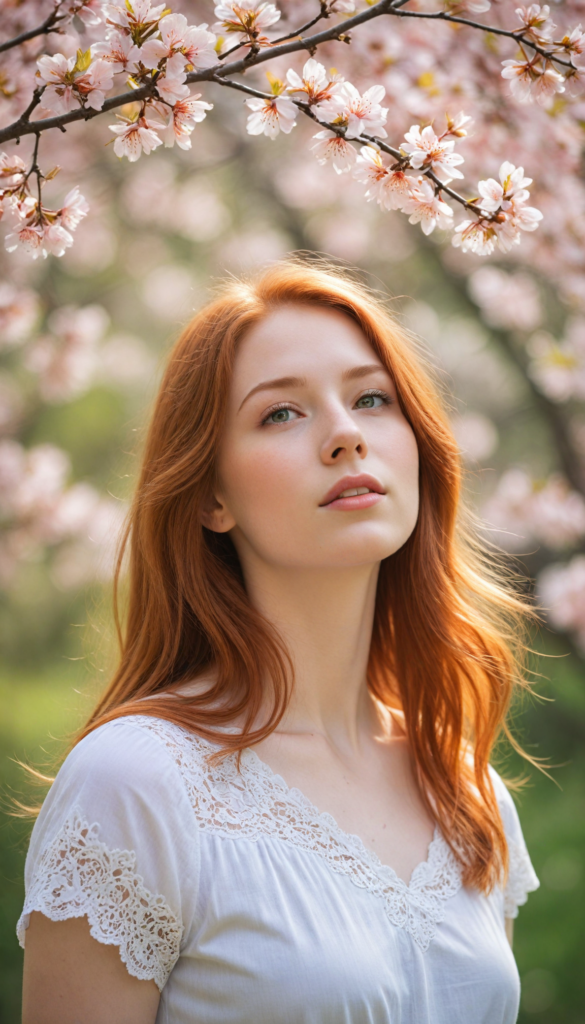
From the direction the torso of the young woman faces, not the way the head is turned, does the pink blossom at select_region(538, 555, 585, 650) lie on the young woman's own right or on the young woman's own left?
on the young woman's own left

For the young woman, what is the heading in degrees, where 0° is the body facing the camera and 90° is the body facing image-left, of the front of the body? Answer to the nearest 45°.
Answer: approximately 315°

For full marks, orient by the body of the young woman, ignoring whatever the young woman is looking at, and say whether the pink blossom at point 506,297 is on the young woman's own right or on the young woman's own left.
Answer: on the young woman's own left

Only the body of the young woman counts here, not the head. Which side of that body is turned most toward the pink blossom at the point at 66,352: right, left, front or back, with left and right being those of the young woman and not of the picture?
back

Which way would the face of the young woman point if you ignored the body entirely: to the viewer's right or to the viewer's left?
to the viewer's right
